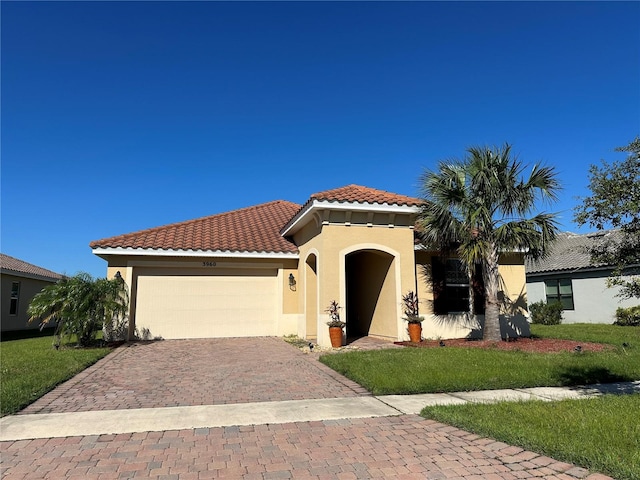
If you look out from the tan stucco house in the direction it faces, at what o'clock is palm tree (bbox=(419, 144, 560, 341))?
The palm tree is roughly at 10 o'clock from the tan stucco house.

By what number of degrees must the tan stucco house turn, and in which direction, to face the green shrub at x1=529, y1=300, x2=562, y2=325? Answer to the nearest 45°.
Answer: approximately 135° to its left

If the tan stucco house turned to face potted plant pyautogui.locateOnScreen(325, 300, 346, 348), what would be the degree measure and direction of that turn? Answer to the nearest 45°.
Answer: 0° — it already faces it

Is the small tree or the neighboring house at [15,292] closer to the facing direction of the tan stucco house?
the small tree

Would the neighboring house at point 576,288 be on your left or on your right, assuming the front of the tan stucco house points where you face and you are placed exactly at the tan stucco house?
on your left

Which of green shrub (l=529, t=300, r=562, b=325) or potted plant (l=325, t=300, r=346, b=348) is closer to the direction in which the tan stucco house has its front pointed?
the potted plant

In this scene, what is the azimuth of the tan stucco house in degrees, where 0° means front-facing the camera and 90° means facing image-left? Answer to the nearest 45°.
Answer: approximately 0°
